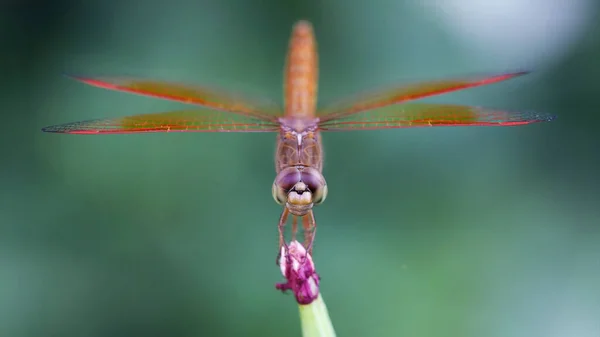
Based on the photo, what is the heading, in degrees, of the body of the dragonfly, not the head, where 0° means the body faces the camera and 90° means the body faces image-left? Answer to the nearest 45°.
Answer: approximately 0°
